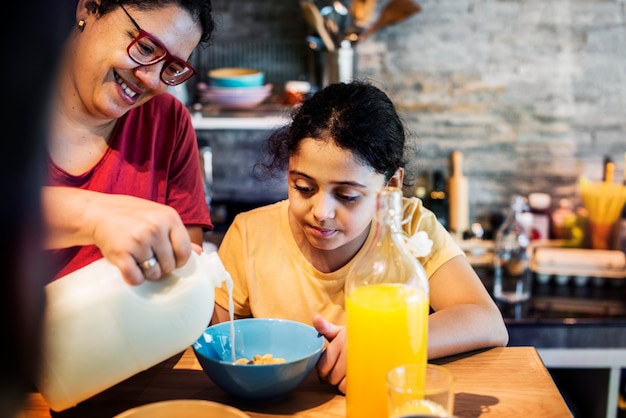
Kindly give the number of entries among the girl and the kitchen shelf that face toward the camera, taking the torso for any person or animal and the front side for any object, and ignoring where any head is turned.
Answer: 2

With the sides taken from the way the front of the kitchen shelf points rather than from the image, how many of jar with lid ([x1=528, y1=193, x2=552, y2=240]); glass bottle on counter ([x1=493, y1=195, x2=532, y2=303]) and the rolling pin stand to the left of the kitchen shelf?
3

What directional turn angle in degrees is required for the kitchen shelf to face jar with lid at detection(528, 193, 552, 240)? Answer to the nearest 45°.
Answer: approximately 90° to its left

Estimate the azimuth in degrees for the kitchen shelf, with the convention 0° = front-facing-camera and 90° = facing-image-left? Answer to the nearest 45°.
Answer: approximately 0°

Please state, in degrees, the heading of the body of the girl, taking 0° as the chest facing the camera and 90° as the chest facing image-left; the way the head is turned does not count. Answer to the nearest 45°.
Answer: approximately 0°

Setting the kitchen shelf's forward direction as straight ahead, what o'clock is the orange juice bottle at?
The orange juice bottle is roughly at 12 o'clock from the kitchen shelf.

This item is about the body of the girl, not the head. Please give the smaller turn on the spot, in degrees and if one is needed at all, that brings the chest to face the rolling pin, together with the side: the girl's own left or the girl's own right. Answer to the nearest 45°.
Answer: approximately 180°

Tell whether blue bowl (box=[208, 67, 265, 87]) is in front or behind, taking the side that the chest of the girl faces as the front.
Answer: behind

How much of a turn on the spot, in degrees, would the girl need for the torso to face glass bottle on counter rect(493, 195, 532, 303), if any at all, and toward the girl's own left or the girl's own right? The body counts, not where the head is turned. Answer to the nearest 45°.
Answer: approximately 135° to the girl's own left

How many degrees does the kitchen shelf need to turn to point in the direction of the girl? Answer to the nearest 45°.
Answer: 0° — it already faces them
